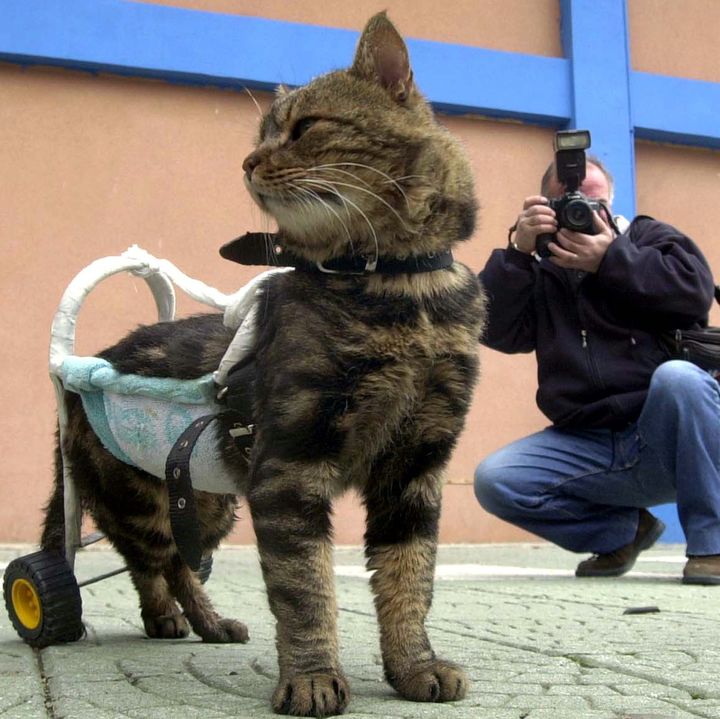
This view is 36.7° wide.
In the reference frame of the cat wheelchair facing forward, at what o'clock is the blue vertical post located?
The blue vertical post is roughly at 9 o'clock from the cat wheelchair.

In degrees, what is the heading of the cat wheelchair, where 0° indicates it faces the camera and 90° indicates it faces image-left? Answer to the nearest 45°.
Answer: approximately 315°

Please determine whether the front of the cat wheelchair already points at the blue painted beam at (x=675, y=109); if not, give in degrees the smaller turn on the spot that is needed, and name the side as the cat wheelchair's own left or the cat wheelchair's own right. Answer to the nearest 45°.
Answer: approximately 90° to the cat wheelchair's own left

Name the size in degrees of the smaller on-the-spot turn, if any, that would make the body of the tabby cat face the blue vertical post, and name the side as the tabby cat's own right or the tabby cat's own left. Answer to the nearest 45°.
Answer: approximately 90° to the tabby cat's own left

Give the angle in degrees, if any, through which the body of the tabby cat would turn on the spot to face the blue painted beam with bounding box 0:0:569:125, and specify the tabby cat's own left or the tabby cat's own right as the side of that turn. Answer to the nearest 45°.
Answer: approximately 135° to the tabby cat's own left

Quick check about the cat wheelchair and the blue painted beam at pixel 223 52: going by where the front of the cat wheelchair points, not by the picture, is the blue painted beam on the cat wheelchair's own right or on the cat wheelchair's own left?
on the cat wheelchair's own left

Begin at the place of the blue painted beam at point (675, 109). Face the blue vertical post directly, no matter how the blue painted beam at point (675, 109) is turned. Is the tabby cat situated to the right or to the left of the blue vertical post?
left
